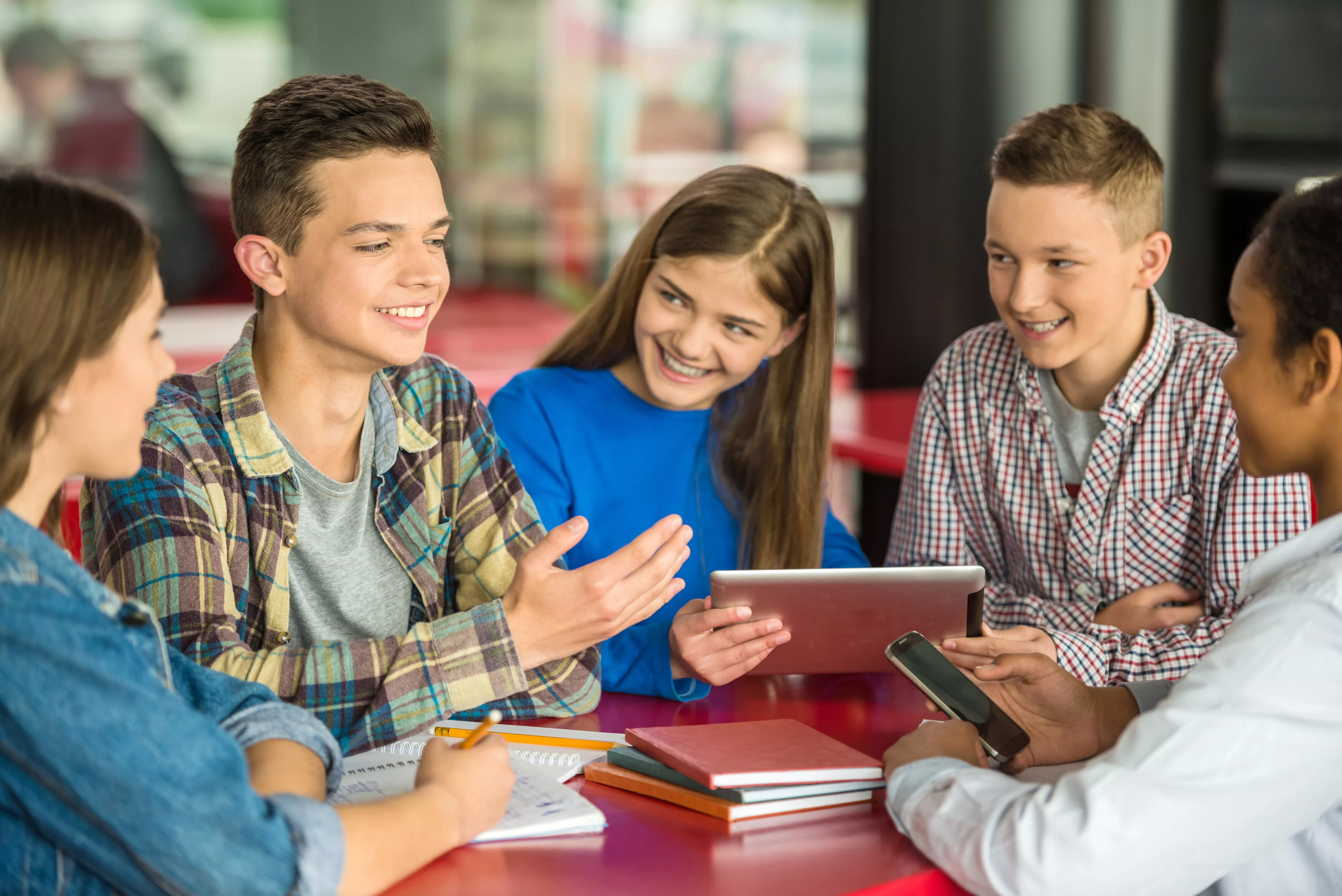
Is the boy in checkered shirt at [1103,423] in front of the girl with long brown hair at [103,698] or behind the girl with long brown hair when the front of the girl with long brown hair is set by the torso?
in front

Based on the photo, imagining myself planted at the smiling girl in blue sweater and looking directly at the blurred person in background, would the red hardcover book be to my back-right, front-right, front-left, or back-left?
back-left

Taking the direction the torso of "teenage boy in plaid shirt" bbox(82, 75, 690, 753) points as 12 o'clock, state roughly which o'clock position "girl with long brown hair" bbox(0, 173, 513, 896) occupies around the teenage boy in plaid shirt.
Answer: The girl with long brown hair is roughly at 2 o'clock from the teenage boy in plaid shirt.

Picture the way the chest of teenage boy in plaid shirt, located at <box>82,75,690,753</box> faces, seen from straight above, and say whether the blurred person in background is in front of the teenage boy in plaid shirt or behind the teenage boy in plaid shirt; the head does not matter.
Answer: behind

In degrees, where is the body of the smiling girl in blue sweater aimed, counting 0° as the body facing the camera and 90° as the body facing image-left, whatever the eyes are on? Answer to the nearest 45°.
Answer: approximately 0°

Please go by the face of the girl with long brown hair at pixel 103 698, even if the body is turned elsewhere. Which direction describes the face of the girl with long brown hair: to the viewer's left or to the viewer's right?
to the viewer's right

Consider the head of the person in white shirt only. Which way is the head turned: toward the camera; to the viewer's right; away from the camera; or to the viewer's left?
to the viewer's left

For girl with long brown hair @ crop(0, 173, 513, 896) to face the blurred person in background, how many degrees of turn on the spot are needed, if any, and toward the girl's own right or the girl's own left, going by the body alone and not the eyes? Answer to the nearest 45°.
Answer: approximately 90° to the girl's own left

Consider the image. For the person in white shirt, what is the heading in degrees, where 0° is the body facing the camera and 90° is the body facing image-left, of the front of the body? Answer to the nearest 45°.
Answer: approximately 90°

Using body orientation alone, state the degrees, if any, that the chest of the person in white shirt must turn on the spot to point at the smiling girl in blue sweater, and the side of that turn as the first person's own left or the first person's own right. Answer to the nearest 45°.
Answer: approximately 45° to the first person's own right
